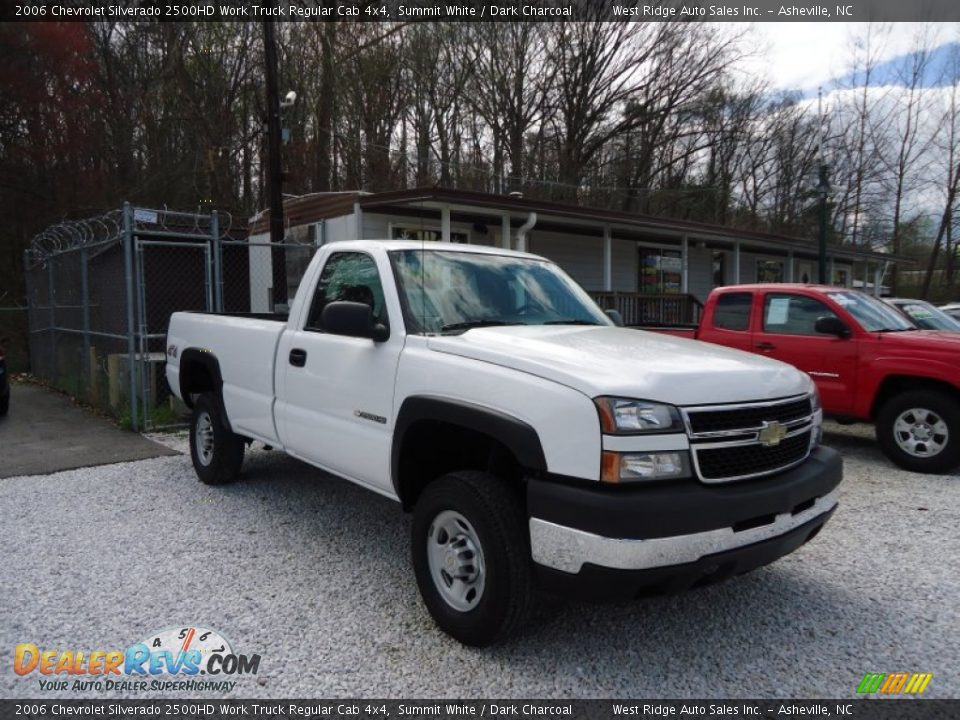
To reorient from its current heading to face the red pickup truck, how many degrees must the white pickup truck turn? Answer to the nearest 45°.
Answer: approximately 90° to its left

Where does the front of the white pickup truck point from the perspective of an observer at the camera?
facing the viewer and to the right of the viewer

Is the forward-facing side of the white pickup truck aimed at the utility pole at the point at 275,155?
no

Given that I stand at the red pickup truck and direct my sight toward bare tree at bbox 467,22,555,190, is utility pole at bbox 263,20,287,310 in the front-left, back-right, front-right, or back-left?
front-left

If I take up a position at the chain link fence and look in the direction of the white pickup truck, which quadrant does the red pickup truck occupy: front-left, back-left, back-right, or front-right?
front-left

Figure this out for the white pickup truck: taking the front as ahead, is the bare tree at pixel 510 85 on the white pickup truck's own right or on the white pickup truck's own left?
on the white pickup truck's own left

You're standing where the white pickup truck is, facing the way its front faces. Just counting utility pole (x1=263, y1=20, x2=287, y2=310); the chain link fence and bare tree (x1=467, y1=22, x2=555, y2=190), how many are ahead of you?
0

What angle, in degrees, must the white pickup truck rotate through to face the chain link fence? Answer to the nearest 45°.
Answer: approximately 180°
